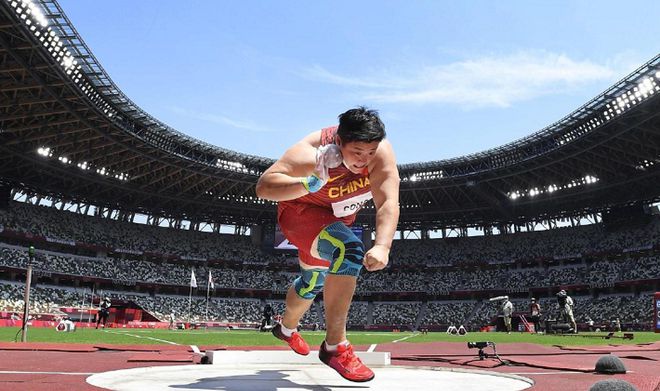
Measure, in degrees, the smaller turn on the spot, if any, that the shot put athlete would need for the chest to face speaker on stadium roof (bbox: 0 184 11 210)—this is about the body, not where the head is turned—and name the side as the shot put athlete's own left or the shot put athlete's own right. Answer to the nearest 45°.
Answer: approximately 180°

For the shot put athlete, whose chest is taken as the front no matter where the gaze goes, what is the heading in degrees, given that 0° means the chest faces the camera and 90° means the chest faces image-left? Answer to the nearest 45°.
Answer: approximately 315°
